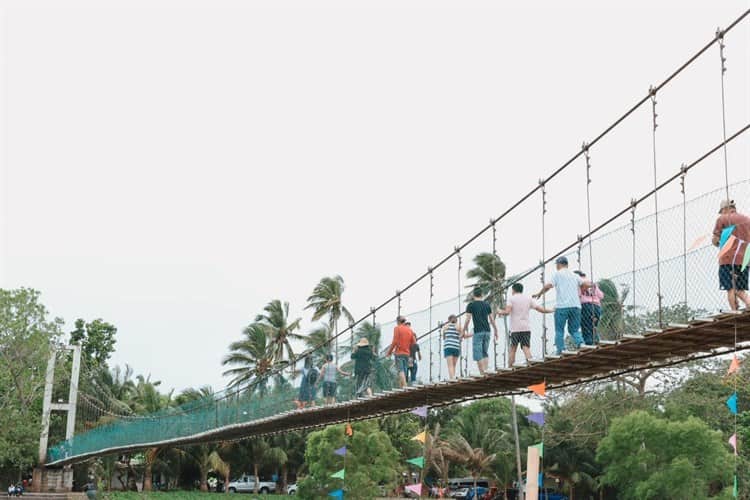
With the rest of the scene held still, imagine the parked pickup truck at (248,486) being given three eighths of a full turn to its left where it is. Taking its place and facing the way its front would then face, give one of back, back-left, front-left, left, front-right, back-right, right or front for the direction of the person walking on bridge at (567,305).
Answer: front-right

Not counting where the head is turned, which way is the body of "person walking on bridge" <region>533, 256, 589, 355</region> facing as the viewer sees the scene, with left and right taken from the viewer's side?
facing away from the viewer and to the left of the viewer

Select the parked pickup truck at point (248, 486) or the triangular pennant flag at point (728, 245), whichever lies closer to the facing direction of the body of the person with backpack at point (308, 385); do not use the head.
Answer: the parked pickup truck

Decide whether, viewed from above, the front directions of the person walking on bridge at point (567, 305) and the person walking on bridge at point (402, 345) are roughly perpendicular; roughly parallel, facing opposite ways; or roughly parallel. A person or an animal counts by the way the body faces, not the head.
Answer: roughly parallel

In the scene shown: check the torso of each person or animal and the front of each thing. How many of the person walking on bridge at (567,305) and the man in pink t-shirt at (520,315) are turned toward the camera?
0

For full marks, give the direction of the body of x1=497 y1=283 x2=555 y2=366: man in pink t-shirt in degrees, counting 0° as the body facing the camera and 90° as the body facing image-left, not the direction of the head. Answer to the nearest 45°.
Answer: approximately 135°

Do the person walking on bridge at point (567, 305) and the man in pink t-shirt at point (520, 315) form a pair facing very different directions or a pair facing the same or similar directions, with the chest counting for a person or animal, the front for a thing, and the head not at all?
same or similar directions

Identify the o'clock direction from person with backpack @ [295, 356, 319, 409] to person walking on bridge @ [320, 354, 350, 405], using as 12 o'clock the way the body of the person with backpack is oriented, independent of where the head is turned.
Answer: The person walking on bridge is roughly at 7 o'clock from the person with backpack.

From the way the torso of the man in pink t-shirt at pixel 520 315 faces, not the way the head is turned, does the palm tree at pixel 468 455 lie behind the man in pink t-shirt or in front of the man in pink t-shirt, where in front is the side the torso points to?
in front

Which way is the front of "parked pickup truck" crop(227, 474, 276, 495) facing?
to the viewer's left

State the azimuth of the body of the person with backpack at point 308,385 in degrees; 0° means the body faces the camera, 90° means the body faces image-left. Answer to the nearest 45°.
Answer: approximately 135°

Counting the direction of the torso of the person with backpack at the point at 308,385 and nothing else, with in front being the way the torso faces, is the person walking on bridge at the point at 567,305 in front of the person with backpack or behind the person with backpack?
behind

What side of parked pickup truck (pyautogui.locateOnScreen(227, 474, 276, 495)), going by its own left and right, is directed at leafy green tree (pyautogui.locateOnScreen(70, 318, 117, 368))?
front

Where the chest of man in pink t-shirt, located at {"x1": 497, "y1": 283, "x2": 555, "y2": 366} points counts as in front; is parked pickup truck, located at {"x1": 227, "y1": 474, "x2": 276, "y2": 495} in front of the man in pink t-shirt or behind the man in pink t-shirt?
in front

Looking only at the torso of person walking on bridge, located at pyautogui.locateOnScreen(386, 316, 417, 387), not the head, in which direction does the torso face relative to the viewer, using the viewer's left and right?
facing away from the viewer and to the left of the viewer

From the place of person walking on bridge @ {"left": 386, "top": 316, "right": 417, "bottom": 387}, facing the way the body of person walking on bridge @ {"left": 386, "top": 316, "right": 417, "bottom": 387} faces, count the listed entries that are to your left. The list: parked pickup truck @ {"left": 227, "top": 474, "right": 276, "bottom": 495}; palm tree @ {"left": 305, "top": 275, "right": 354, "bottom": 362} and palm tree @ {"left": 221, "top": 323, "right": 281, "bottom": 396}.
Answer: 0
